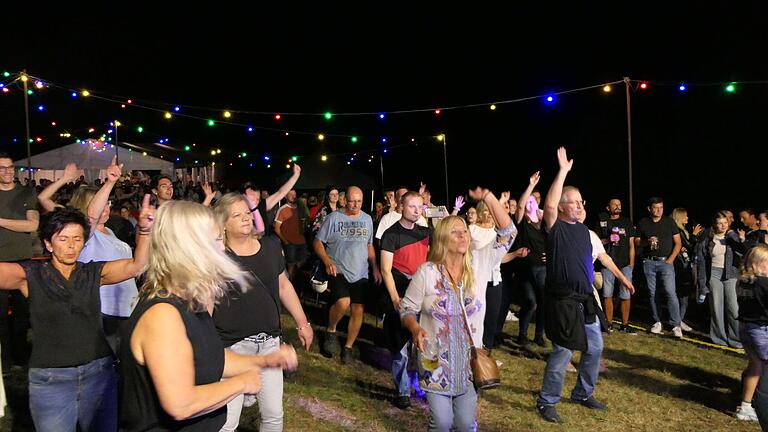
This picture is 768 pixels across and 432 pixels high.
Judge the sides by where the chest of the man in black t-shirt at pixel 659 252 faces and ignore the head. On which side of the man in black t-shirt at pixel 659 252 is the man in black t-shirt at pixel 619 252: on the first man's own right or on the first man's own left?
on the first man's own right

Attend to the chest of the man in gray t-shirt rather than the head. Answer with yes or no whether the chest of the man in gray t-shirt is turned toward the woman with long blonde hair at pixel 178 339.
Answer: yes

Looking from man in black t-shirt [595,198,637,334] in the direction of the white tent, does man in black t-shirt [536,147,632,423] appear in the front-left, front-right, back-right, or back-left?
back-left

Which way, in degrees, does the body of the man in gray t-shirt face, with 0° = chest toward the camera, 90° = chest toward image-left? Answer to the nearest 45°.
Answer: approximately 0°

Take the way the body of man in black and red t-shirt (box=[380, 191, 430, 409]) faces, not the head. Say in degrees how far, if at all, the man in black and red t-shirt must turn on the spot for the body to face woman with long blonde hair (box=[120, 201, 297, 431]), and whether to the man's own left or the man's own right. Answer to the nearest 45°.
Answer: approximately 45° to the man's own right

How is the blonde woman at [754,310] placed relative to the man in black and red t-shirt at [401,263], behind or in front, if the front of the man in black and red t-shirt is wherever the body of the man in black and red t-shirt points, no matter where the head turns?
in front

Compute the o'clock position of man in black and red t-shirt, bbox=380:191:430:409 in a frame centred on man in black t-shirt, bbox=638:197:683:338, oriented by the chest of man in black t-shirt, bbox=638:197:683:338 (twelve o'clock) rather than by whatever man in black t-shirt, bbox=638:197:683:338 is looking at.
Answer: man in black and red t-shirt, bbox=380:191:430:409 is roughly at 1 o'clock from man in black t-shirt, bbox=638:197:683:338.

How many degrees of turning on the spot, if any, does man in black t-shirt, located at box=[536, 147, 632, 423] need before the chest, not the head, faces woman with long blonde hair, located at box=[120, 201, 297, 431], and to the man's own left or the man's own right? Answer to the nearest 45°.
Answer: approximately 45° to the man's own right

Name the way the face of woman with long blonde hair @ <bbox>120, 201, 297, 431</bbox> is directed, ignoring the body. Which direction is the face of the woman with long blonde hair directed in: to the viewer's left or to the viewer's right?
to the viewer's right

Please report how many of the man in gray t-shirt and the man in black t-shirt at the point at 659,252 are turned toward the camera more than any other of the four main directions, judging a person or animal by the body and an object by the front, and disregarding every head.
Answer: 2
